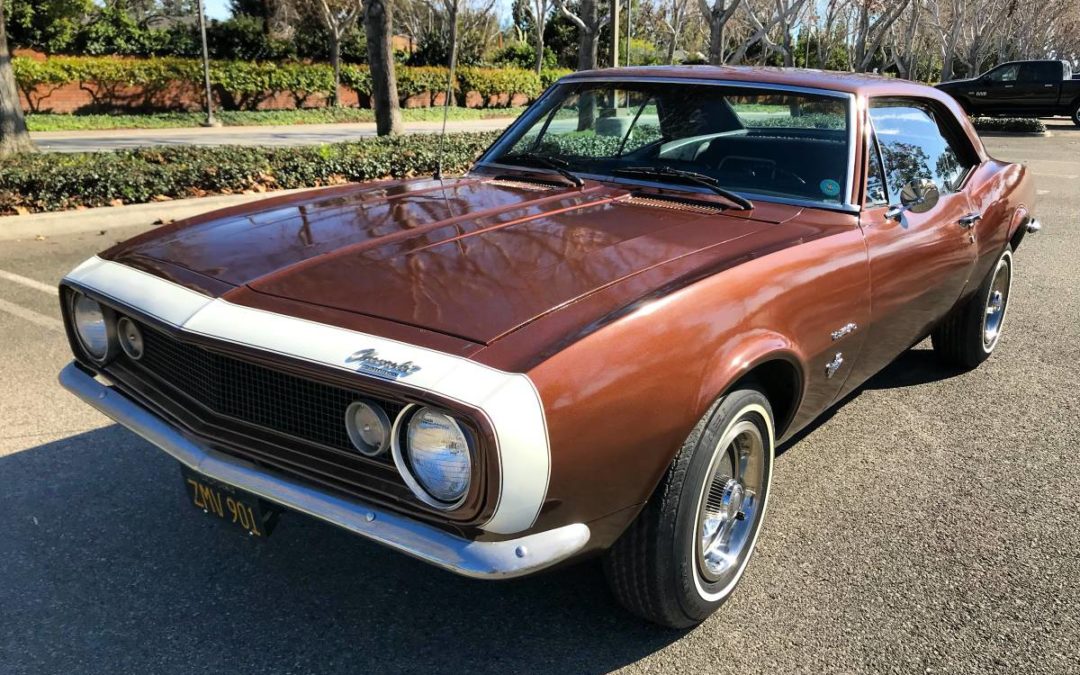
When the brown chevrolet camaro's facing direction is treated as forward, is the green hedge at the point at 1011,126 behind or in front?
behind

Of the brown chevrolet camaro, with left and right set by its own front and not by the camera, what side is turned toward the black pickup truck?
back

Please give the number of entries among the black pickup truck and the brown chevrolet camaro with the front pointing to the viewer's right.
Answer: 0

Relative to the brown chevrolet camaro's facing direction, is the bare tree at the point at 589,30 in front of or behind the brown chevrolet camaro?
behind

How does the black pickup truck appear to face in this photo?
to the viewer's left

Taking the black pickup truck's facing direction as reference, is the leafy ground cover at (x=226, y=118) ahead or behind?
ahead

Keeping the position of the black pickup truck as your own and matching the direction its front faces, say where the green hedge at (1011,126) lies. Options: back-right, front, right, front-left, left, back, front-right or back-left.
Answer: left

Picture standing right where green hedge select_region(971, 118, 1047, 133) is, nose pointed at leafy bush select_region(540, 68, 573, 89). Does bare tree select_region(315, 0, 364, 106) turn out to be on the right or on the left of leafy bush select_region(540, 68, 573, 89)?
left

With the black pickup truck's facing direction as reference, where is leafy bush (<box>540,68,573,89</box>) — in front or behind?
in front
